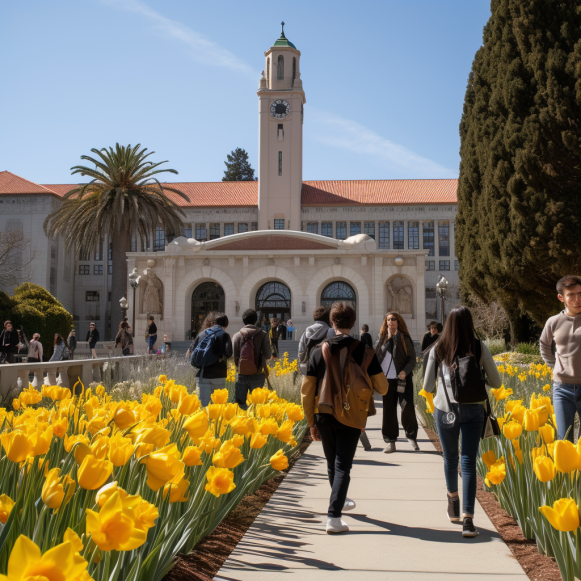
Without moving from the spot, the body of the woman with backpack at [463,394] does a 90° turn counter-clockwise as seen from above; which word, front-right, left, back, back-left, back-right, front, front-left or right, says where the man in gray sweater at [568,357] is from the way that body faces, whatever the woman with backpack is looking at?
back-right

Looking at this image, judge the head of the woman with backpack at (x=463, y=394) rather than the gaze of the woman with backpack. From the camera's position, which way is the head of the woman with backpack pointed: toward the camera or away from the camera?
away from the camera

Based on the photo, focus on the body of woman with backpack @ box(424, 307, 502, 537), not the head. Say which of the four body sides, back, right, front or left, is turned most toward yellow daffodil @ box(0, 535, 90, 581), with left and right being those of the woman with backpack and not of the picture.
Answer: back

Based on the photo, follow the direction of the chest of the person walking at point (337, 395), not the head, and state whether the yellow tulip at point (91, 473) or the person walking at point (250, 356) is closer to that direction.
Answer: the person walking

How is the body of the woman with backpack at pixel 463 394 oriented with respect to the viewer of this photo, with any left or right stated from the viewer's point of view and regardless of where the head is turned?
facing away from the viewer

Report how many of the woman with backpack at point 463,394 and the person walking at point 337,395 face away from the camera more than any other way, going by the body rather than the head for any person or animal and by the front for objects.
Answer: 2

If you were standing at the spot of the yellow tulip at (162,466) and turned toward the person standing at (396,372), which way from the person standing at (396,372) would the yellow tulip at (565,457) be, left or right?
right

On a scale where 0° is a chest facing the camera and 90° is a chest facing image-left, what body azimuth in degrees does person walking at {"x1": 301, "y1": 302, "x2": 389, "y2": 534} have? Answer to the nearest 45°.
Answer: approximately 180°

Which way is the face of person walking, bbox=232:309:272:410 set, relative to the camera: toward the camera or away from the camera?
away from the camera

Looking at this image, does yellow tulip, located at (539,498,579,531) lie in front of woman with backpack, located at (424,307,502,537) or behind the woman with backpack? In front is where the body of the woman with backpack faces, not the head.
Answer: behind

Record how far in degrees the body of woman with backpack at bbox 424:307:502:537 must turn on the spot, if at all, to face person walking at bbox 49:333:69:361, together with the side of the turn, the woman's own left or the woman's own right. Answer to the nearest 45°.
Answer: approximately 45° to the woman's own left

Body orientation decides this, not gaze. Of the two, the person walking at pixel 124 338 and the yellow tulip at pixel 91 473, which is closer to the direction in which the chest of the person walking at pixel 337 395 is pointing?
the person walking
